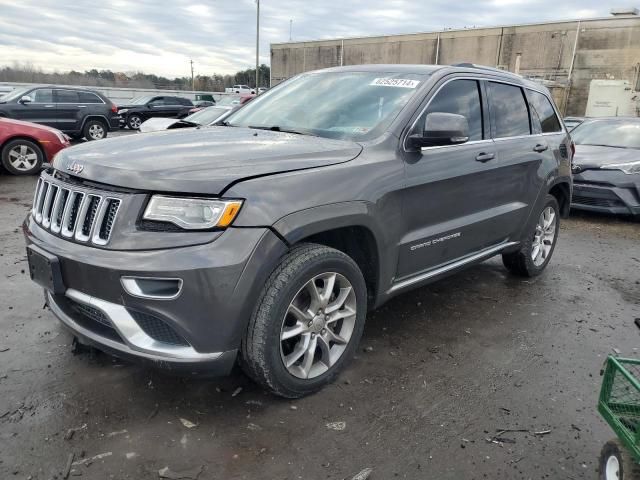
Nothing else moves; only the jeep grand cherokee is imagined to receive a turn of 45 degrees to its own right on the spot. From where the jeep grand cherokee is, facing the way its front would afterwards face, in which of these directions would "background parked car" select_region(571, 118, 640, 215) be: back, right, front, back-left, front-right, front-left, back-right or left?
back-right

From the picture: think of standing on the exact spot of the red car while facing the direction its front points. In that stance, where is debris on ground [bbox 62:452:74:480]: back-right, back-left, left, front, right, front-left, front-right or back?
right

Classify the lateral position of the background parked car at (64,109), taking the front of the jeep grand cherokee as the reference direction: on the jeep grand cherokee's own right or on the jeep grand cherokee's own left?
on the jeep grand cherokee's own right

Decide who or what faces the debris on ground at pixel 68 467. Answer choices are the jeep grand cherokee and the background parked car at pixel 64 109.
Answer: the jeep grand cherokee

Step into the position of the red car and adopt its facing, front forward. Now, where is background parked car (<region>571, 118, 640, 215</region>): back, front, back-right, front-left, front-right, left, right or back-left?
front-right

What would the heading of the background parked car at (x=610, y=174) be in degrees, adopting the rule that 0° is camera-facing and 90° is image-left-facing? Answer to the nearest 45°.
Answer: approximately 45°

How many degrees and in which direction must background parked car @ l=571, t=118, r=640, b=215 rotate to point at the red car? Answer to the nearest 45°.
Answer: approximately 45° to its right

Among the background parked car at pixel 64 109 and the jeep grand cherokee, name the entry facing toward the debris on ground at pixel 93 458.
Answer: the jeep grand cherokee

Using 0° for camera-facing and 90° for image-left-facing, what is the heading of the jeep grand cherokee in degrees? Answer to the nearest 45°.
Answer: approximately 45°

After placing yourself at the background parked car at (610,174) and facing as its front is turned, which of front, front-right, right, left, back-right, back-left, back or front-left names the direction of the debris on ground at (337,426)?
front-left

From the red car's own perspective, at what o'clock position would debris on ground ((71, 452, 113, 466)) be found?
The debris on ground is roughly at 3 o'clock from the red car.

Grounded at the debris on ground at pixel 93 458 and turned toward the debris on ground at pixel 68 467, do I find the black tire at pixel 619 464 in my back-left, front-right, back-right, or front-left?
back-left

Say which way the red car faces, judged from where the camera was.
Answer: facing to the right of the viewer
